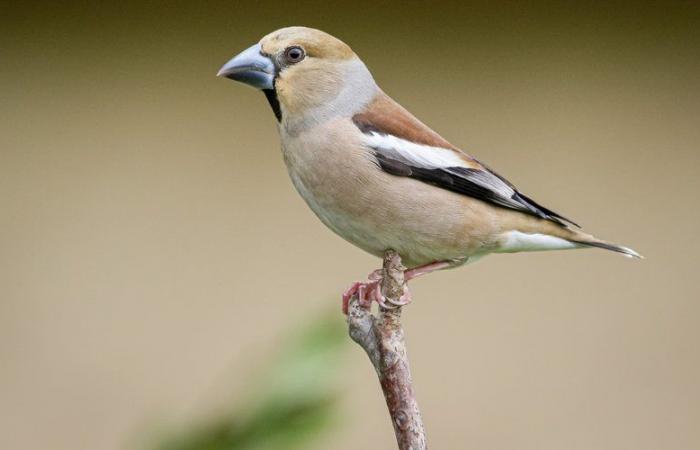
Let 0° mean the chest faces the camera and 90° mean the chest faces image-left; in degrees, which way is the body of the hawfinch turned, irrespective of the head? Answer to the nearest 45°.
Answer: approximately 90°
